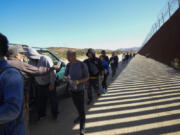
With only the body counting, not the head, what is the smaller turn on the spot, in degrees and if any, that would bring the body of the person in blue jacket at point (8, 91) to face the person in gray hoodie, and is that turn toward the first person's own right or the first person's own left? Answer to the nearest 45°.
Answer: approximately 90° to the first person's own right
